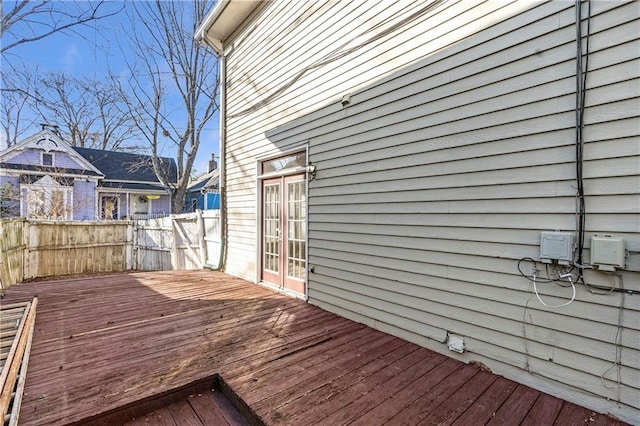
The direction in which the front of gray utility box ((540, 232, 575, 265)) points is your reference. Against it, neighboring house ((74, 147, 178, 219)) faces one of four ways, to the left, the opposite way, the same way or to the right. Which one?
to the left

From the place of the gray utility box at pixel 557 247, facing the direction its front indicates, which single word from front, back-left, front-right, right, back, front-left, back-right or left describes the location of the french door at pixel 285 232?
right

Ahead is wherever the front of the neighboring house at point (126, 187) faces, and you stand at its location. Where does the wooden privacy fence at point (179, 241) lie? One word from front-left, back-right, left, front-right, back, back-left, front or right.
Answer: front

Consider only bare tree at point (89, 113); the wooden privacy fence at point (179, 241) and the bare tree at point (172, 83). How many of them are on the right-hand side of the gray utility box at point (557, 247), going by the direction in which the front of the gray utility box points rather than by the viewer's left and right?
3

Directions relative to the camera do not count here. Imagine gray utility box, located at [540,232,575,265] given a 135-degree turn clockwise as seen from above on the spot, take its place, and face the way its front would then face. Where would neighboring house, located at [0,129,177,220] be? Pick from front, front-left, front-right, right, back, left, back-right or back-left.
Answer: front-left

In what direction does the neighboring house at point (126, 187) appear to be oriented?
toward the camera

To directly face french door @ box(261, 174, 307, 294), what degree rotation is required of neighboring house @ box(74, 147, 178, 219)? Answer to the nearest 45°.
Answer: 0° — it already faces it

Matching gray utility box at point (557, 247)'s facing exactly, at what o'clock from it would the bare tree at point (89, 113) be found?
The bare tree is roughly at 3 o'clock from the gray utility box.

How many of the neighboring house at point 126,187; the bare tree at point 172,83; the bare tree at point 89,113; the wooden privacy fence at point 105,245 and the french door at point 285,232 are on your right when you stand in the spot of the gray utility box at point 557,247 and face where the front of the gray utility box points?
5

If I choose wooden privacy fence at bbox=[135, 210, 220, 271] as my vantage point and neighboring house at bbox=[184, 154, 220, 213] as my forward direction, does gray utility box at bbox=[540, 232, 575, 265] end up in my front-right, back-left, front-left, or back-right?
back-right

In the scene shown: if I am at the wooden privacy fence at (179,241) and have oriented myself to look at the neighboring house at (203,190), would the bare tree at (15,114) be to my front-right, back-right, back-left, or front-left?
front-left

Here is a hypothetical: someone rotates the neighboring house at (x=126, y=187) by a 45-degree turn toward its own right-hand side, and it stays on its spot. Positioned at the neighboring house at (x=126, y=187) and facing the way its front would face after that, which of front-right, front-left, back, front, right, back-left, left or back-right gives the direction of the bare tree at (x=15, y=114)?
right
